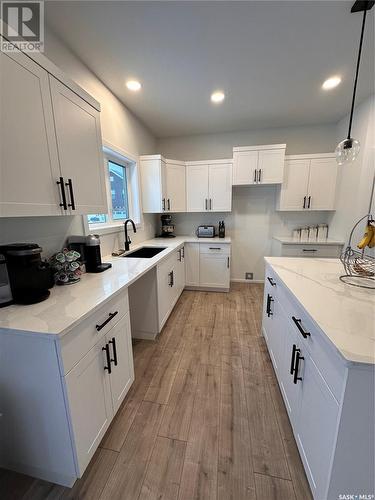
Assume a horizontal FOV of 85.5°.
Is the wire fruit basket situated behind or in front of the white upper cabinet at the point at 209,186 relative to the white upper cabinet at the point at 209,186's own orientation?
in front

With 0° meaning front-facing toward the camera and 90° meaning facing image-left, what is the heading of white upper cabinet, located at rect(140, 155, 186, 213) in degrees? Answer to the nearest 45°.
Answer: approximately 315°

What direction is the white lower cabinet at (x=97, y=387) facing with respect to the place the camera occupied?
facing the viewer and to the right of the viewer

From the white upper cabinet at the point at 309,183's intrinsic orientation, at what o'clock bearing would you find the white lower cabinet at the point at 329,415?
The white lower cabinet is roughly at 12 o'clock from the white upper cabinet.

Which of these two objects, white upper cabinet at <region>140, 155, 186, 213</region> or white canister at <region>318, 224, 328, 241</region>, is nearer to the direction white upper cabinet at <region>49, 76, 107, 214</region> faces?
the white canister

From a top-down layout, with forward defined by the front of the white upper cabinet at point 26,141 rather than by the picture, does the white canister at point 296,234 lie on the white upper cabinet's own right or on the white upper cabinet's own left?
on the white upper cabinet's own left

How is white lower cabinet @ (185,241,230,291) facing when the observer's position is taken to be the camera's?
facing the viewer

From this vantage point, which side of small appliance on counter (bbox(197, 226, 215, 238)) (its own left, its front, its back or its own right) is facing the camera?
front

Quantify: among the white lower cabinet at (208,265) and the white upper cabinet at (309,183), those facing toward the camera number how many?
2

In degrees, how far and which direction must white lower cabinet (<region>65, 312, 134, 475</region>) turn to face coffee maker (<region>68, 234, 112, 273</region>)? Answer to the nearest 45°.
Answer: approximately 135° to its left

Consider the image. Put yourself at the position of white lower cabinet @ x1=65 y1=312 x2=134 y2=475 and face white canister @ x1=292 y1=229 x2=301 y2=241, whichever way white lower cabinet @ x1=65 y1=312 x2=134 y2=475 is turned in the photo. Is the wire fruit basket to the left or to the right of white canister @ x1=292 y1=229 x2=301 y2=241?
right

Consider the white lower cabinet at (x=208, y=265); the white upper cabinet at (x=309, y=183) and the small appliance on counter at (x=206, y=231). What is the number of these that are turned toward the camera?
3

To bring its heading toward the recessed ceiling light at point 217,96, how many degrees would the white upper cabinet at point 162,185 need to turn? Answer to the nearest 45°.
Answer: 0° — it already faces it

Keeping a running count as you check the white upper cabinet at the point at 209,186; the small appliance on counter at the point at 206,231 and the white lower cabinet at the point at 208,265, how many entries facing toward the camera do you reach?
3

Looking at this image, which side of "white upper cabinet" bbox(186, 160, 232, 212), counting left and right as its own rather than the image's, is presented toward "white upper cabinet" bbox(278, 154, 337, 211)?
left

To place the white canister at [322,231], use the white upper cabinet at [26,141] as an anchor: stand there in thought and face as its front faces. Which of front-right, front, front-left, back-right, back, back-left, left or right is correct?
front-left
